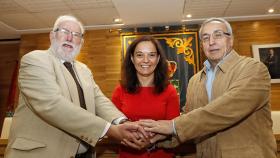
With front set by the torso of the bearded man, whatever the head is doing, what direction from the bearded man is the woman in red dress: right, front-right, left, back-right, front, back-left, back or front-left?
left

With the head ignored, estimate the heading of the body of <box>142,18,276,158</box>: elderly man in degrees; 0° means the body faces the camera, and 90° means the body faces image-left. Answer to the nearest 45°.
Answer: approximately 45°

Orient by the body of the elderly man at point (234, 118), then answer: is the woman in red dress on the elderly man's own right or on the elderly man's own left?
on the elderly man's own right

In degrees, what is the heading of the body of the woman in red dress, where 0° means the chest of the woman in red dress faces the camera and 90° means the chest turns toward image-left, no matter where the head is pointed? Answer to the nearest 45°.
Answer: approximately 0°

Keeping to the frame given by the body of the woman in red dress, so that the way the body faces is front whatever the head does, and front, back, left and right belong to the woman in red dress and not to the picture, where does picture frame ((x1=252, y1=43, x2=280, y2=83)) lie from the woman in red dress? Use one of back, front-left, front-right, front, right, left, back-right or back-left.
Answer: back-left

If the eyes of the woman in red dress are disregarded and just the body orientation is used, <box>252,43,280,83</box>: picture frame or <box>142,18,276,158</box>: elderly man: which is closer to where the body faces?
the elderly man

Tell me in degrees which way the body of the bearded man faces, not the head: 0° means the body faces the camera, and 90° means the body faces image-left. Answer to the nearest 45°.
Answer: approximately 315°

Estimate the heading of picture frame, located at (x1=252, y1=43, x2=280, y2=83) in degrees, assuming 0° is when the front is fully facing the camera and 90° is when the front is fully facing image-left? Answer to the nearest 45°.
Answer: approximately 0°

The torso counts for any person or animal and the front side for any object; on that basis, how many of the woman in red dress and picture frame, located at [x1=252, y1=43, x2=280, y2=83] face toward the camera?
2
